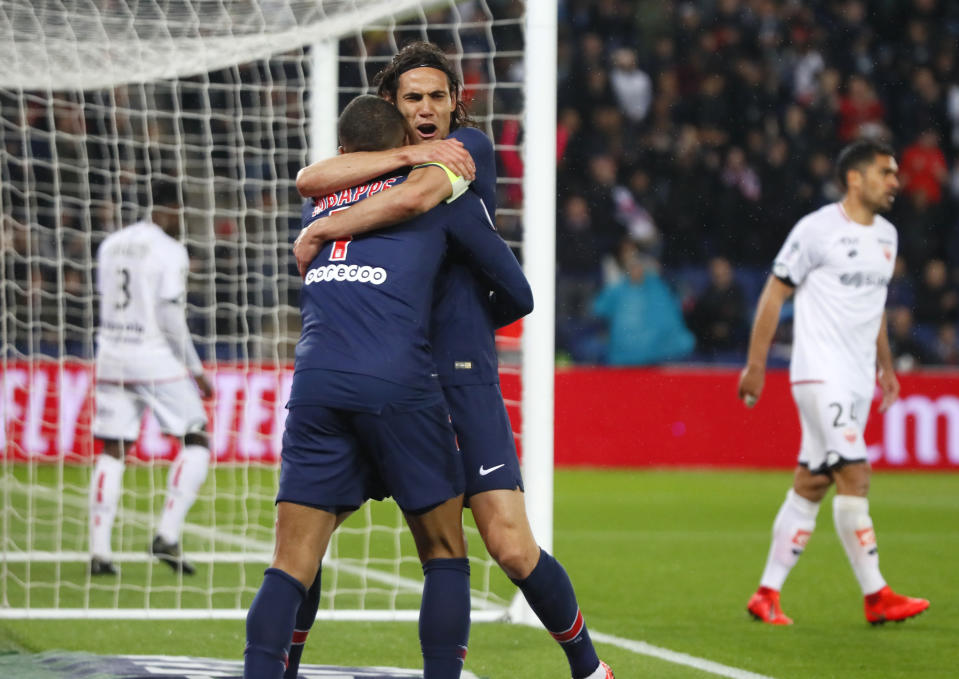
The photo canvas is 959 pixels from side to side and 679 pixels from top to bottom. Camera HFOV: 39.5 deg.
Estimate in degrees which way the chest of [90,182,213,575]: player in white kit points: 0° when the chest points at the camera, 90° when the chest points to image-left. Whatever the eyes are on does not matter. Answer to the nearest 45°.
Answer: approximately 225°

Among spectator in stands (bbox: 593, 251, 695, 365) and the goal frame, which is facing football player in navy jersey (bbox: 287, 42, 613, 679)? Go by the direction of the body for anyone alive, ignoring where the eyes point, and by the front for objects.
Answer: the spectator in stands

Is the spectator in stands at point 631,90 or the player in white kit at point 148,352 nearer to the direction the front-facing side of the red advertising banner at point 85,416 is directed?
the player in white kit

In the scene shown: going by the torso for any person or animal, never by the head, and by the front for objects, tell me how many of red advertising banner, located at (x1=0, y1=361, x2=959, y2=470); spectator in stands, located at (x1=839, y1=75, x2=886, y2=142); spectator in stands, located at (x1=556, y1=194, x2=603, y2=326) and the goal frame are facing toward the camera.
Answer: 3

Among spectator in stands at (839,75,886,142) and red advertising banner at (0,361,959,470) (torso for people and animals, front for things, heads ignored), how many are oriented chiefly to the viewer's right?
0

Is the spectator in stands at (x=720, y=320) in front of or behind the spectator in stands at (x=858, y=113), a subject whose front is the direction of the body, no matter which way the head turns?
in front
